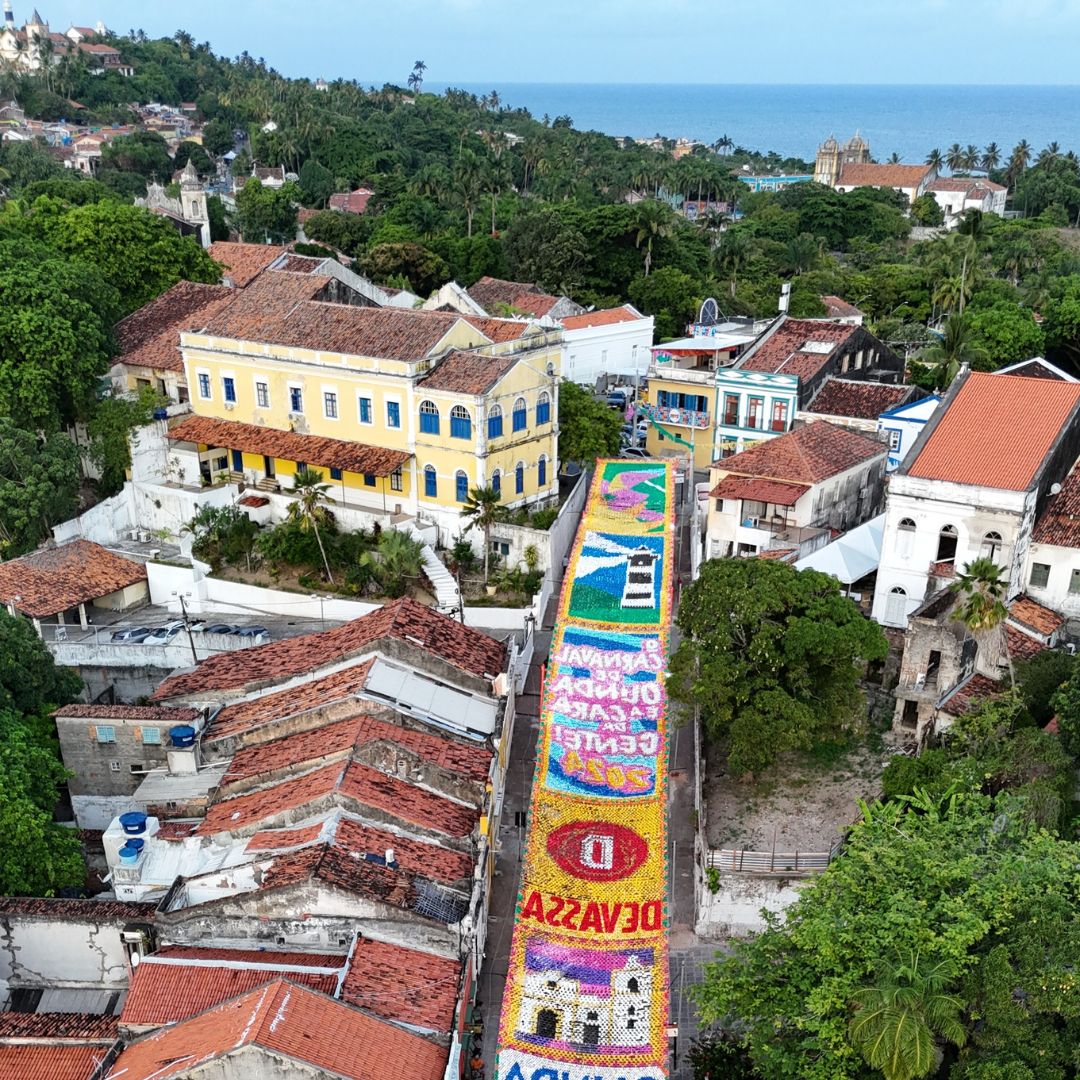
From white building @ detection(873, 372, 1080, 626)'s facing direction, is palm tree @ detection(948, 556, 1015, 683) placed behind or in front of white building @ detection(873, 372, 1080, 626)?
in front

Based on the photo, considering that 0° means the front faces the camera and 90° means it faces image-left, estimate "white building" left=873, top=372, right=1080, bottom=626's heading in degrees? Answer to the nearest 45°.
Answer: approximately 0°

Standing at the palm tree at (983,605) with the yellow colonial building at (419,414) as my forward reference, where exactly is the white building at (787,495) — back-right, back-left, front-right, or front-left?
front-right

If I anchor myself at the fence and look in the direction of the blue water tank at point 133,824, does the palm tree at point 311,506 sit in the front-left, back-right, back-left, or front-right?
front-right

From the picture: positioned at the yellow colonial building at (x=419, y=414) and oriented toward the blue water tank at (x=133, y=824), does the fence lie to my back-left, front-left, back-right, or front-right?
front-left

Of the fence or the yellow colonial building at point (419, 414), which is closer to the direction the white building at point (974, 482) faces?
the fence

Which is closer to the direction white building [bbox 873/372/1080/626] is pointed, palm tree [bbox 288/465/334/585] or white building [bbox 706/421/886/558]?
the palm tree

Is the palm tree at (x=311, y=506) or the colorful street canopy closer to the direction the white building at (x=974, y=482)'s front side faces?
the colorful street canopy

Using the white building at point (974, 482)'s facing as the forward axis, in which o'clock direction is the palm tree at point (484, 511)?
The palm tree is roughly at 3 o'clock from the white building.

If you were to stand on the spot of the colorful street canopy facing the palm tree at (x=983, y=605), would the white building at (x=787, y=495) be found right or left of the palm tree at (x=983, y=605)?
left

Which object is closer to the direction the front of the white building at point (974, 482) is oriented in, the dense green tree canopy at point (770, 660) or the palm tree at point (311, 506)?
the dense green tree canopy

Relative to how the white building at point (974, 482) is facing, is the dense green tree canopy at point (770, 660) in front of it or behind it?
in front

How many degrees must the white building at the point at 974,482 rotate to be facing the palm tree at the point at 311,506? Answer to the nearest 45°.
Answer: approximately 90° to its right

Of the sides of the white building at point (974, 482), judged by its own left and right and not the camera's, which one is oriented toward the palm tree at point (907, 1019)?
front

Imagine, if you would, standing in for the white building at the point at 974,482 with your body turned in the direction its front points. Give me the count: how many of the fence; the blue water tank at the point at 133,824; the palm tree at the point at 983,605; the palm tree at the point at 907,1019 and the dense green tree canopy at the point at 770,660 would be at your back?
0
